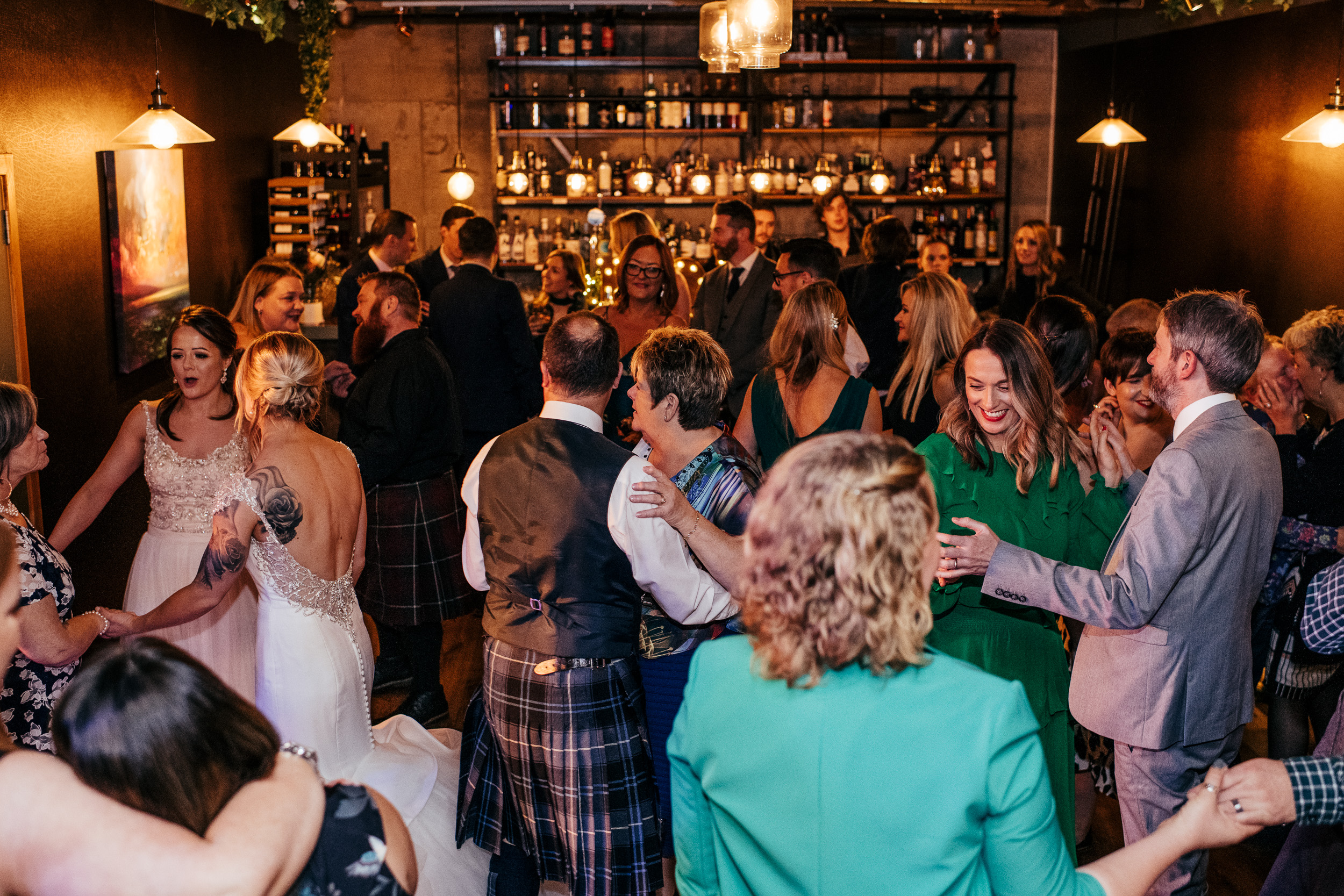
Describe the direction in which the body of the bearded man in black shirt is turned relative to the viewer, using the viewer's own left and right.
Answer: facing to the left of the viewer

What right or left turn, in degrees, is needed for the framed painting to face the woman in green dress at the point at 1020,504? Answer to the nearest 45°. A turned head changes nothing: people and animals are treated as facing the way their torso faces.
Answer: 0° — it already faces them

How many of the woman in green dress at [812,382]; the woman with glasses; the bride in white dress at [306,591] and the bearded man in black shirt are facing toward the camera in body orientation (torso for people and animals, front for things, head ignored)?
1

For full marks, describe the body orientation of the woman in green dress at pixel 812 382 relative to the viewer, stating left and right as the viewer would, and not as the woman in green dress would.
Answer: facing away from the viewer

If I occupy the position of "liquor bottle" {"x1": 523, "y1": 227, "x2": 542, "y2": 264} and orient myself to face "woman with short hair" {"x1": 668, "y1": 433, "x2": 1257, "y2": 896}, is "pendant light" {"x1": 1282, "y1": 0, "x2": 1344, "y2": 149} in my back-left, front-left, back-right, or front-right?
front-left

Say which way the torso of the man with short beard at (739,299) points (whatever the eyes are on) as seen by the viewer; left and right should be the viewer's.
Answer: facing the viewer and to the left of the viewer

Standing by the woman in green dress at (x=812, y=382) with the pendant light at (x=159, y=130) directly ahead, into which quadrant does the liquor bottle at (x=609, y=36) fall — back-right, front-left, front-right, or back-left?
front-right

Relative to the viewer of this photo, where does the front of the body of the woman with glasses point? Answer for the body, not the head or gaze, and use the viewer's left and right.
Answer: facing the viewer

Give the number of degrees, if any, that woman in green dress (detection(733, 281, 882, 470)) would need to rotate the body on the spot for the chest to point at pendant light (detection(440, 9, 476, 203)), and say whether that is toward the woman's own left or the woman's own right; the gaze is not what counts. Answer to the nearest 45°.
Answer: approximately 45° to the woman's own left

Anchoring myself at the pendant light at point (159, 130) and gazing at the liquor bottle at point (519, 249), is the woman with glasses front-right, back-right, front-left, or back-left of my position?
front-right

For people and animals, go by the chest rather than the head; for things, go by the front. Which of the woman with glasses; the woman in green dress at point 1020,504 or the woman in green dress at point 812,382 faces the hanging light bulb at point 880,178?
the woman in green dress at point 812,382

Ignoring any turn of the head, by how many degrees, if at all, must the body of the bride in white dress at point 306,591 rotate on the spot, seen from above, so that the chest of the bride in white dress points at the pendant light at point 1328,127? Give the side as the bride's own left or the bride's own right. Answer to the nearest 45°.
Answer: approximately 135° to the bride's own right

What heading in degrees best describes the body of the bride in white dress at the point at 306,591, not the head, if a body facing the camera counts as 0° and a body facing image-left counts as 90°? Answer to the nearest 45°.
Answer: approximately 135°

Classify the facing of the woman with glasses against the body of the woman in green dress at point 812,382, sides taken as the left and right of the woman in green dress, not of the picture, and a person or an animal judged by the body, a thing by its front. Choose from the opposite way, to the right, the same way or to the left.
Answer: the opposite way

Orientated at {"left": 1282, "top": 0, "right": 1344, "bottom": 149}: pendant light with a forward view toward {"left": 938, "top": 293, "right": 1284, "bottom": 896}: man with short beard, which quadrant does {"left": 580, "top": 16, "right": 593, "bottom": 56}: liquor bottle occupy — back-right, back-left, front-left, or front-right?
back-right

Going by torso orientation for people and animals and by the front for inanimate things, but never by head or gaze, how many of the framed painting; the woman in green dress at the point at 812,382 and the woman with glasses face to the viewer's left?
0
